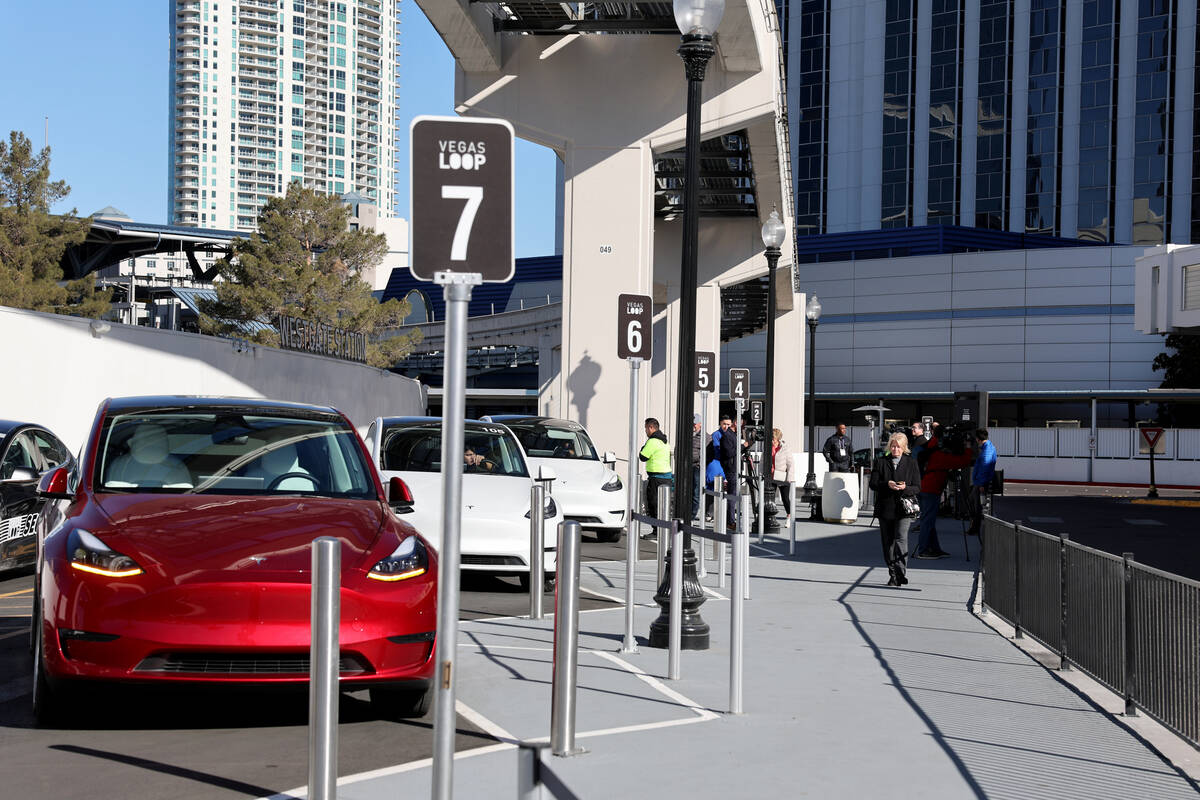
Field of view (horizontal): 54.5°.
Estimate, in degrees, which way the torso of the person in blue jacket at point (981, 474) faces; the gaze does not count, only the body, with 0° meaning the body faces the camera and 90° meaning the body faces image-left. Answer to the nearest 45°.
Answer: approximately 90°

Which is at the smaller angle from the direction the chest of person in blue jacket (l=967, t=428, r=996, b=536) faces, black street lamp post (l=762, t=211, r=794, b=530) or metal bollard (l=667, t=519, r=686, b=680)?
the black street lamp post

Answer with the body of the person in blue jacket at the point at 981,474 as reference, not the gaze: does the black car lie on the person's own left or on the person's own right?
on the person's own left

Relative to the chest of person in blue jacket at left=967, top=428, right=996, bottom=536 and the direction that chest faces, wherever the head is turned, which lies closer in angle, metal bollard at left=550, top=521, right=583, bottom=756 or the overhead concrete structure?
the overhead concrete structure

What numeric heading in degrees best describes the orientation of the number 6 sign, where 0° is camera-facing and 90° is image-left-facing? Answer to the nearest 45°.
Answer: approximately 0°

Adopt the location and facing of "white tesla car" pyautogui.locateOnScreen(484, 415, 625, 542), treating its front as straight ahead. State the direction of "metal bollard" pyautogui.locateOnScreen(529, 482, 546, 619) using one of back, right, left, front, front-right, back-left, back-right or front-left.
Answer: front-right
